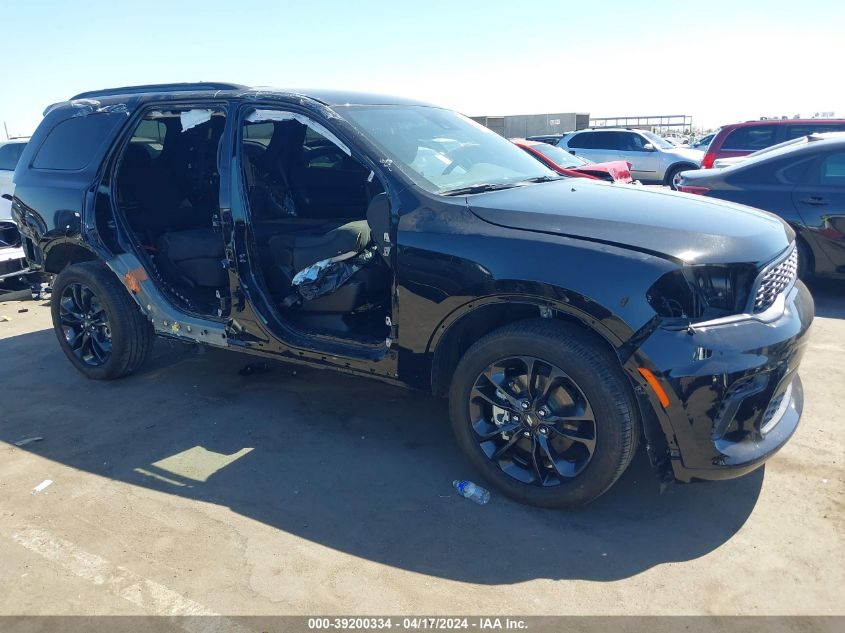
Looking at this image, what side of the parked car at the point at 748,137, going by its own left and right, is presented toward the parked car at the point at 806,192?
right

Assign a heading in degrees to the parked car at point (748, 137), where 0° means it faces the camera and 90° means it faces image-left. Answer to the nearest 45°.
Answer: approximately 270°

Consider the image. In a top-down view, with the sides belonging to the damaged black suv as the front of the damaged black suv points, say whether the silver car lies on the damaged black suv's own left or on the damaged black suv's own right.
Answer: on the damaged black suv's own left

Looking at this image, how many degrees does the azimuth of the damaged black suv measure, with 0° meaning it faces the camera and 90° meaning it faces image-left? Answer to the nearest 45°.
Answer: approximately 315°

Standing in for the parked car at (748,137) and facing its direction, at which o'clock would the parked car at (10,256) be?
the parked car at (10,256) is roughly at 4 o'clock from the parked car at (748,137).

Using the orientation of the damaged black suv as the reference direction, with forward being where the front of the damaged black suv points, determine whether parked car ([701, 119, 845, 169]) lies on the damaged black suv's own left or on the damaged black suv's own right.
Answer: on the damaged black suv's own left

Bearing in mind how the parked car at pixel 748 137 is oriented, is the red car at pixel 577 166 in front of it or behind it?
behind

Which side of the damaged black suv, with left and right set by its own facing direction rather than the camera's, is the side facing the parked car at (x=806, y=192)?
left

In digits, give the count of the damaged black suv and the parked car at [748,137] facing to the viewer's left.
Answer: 0

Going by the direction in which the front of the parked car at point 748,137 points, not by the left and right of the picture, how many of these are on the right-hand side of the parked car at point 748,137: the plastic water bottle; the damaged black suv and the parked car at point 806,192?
3

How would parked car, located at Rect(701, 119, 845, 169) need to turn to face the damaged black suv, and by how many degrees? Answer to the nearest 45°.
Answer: approximately 90° to its right

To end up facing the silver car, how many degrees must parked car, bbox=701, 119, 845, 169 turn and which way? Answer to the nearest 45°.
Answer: approximately 135° to its left
